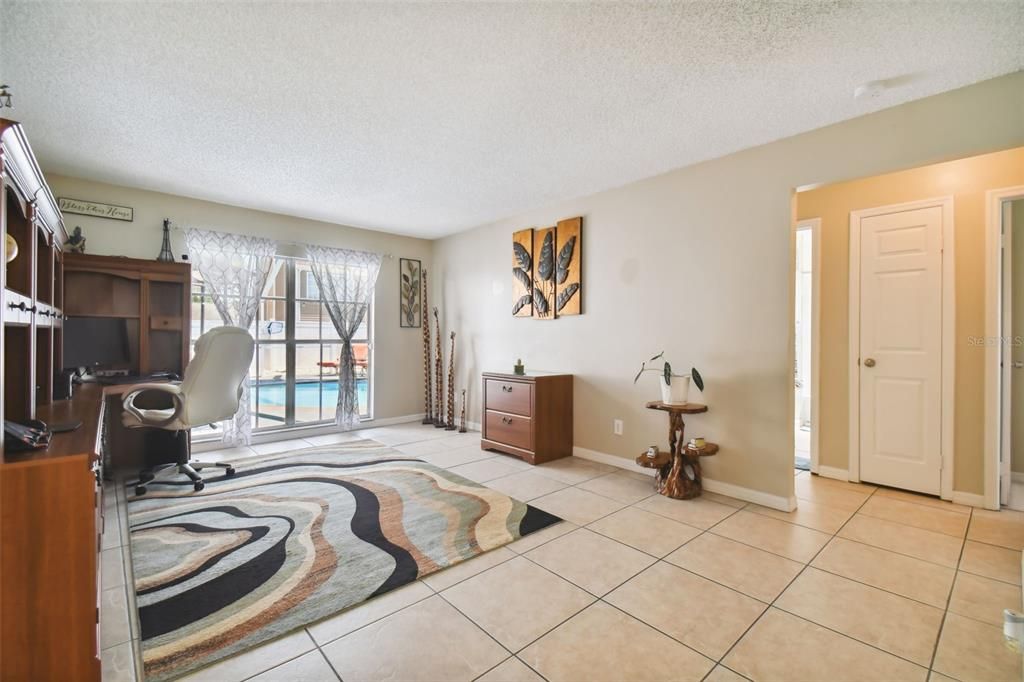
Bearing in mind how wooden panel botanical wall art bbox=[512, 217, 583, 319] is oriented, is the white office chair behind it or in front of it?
in front

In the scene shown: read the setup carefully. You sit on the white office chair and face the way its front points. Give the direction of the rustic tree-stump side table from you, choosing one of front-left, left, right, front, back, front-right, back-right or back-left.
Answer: back

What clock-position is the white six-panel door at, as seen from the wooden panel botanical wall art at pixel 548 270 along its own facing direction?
The white six-panel door is roughly at 8 o'clock from the wooden panel botanical wall art.

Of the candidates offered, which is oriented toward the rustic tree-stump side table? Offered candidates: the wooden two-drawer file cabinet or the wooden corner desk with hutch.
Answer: the wooden corner desk with hutch

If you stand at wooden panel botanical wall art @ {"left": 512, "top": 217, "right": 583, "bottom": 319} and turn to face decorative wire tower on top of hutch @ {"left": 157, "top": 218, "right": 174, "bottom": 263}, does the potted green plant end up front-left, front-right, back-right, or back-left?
back-left

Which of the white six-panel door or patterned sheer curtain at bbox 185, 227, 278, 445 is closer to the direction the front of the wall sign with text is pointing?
the white six-panel door

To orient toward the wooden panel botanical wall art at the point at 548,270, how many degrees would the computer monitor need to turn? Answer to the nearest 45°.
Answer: approximately 45° to its left

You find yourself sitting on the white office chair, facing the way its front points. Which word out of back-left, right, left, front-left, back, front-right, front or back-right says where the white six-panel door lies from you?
back

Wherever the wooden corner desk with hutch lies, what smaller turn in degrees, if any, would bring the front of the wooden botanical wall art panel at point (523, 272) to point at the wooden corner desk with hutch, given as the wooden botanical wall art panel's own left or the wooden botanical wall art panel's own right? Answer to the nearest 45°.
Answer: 0° — it already faces it

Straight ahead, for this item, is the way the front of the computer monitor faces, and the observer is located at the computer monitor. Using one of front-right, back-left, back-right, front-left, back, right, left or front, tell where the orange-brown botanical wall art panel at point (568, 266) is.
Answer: front-left

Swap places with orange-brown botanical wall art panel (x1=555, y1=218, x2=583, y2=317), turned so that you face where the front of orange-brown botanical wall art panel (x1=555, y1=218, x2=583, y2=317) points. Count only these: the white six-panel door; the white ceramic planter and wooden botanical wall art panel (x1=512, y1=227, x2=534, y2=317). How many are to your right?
1

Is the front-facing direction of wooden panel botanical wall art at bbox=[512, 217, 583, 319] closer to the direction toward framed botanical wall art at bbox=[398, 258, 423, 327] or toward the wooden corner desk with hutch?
the wooden corner desk with hutch
